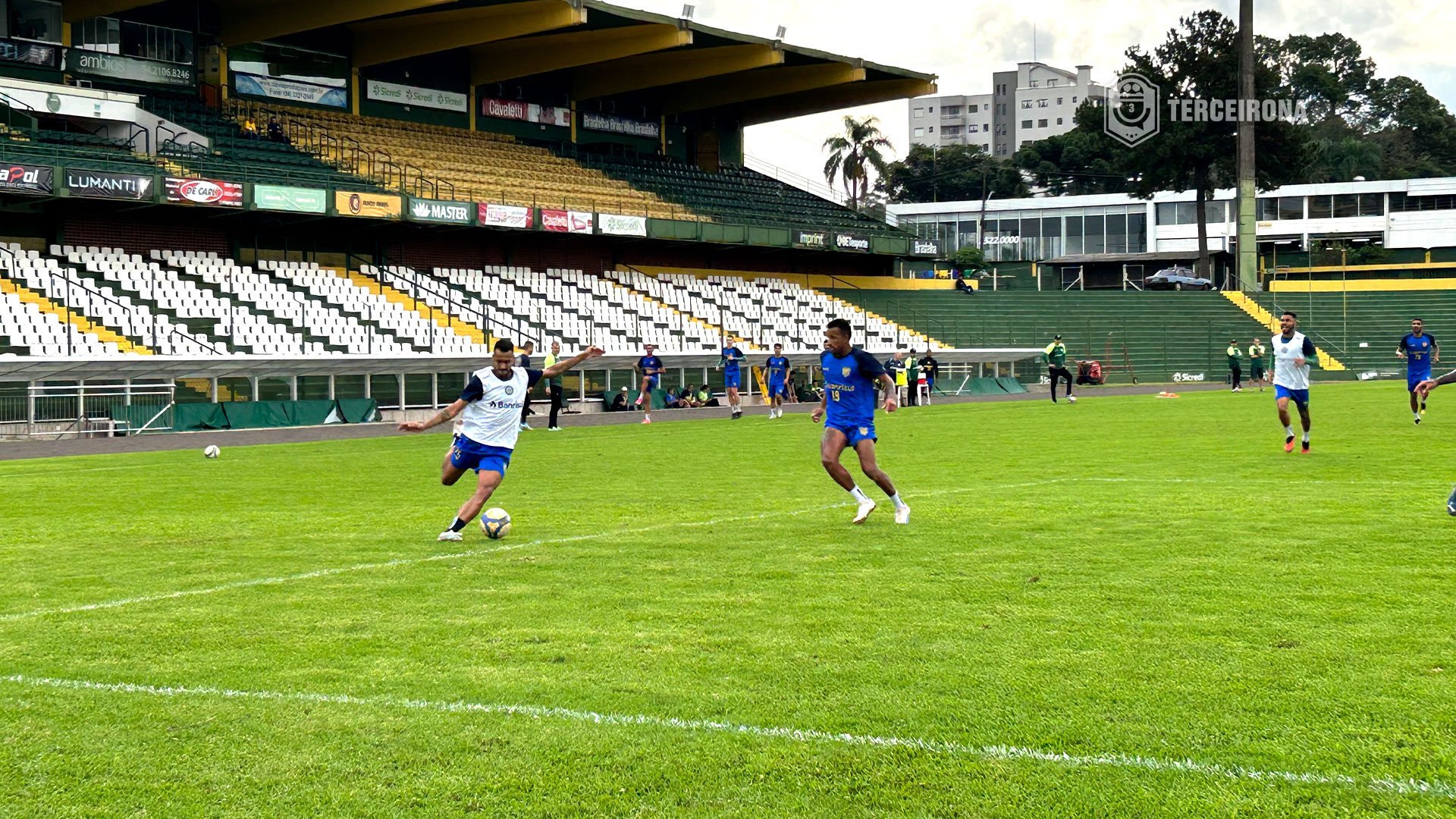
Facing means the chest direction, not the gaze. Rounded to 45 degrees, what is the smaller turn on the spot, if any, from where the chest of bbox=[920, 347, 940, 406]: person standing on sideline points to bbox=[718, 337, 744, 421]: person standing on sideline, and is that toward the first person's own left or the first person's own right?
approximately 45° to the first person's own right

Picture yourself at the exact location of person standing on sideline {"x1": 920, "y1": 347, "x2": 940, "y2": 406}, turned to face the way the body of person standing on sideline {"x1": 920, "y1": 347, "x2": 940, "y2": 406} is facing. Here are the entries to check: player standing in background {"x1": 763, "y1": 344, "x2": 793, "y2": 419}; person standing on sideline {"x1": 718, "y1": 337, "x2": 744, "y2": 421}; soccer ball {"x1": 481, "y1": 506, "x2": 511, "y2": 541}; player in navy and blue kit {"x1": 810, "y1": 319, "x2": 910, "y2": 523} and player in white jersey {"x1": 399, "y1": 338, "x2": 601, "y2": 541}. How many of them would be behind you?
0

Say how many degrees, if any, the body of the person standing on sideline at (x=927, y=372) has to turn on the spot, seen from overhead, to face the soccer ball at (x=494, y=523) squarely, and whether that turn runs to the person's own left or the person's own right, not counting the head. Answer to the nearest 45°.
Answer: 0° — they already face it

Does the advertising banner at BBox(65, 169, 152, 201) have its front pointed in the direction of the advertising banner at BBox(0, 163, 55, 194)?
no

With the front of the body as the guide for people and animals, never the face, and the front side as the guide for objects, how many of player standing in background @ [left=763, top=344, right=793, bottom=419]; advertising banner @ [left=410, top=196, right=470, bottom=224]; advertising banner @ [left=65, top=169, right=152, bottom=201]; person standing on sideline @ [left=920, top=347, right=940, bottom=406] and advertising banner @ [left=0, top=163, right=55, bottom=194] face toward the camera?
5

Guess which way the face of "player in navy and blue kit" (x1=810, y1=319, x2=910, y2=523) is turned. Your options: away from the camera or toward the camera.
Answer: toward the camera

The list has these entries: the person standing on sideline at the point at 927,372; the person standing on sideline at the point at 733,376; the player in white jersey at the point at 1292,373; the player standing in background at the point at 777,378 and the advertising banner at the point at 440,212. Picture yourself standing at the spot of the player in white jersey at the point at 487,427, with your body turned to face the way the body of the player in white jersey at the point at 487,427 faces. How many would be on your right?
0

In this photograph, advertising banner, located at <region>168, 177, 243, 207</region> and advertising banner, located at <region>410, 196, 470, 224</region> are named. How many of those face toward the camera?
2

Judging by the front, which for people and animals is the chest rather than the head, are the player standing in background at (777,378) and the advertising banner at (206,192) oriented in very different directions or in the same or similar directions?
same or similar directions

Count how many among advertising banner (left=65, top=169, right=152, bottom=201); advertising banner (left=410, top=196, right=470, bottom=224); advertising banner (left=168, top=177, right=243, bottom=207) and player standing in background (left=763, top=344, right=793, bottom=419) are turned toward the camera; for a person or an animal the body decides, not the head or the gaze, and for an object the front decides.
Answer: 4

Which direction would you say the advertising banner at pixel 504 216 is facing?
toward the camera

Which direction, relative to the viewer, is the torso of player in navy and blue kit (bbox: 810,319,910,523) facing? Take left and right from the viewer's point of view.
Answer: facing the viewer and to the left of the viewer

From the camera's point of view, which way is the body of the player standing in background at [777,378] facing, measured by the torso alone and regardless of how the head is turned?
toward the camera

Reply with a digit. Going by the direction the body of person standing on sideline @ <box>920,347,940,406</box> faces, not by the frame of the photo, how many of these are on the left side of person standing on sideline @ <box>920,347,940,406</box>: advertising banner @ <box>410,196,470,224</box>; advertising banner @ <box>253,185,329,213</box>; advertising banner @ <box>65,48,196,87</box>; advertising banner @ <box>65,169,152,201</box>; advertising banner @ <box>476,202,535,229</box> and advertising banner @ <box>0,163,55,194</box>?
0

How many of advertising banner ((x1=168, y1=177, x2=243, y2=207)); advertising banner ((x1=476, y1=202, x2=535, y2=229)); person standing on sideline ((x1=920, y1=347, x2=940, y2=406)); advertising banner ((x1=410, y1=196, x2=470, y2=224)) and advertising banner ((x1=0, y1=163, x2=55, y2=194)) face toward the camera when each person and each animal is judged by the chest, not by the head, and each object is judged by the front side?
5

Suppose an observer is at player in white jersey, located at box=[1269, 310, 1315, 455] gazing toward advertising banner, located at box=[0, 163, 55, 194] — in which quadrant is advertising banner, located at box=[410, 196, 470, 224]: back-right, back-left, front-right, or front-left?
front-right
